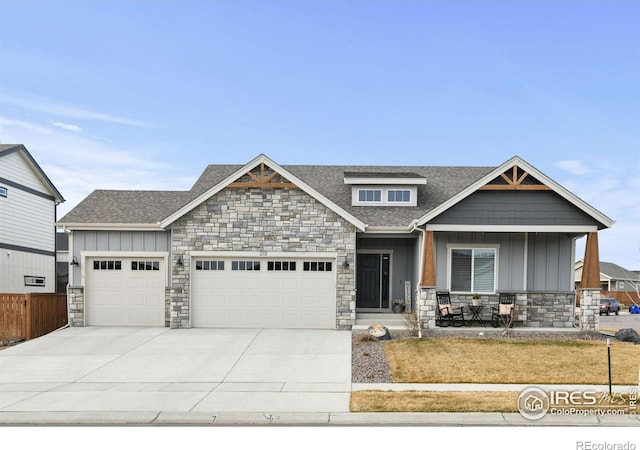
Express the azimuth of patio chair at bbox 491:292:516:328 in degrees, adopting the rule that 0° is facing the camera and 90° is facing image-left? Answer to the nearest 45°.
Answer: approximately 45°

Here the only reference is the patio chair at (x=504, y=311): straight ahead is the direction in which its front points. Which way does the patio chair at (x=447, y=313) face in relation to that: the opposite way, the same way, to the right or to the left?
to the left

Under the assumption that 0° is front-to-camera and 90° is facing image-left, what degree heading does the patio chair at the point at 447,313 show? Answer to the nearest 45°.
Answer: approximately 315°

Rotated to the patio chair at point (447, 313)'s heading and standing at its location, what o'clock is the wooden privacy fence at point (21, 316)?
The wooden privacy fence is roughly at 4 o'clock from the patio chair.

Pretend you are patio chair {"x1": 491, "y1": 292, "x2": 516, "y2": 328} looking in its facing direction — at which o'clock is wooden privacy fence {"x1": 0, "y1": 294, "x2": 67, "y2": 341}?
The wooden privacy fence is roughly at 1 o'clock from the patio chair.
